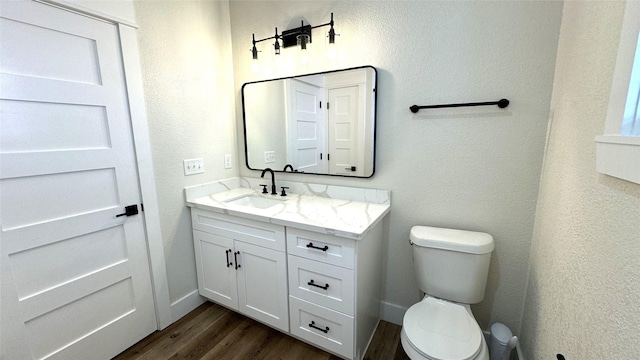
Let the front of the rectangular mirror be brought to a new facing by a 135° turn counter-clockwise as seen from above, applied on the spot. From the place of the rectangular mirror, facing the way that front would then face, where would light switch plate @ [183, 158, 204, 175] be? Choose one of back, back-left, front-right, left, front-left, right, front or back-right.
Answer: back

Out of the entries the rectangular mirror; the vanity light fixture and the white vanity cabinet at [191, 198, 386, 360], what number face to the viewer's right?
0

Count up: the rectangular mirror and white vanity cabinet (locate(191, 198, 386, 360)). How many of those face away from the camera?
0

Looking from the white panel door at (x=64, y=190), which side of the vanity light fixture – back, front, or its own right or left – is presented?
front

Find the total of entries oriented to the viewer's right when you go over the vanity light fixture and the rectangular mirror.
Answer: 0

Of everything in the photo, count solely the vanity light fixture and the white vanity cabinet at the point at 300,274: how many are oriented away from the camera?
0

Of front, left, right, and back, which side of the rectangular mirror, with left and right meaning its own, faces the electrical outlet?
right

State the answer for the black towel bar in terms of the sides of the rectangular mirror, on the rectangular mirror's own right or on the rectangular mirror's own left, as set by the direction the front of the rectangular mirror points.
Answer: on the rectangular mirror's own left

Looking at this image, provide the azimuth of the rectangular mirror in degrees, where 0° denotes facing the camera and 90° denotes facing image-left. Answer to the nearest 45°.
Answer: approximately 45°

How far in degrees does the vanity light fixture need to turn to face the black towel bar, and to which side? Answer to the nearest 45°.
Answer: approximately 90° to its left

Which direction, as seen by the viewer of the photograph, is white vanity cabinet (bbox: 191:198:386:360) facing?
facing the viewer and to the left of the viewer

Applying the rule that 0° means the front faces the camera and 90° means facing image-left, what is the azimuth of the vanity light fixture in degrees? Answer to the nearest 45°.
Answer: approximately 45°

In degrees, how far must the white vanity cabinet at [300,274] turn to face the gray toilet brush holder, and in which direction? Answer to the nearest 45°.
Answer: approximately 135° to its left

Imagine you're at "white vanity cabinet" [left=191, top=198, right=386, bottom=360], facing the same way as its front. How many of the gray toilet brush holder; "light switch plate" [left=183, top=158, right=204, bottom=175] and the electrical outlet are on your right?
2
